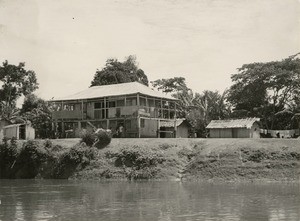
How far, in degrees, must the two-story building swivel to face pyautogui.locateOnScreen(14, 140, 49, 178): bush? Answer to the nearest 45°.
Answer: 0° — it already faces it

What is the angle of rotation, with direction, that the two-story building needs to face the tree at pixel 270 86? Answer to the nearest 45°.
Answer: approximately 135° to its left

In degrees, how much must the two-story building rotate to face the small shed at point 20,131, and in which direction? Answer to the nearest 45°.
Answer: approximately 45° to its right

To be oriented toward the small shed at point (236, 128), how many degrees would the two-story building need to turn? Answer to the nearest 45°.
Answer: approximately 135° to its left

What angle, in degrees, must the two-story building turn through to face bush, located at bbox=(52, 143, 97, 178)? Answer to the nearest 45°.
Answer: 0° — it already faces it

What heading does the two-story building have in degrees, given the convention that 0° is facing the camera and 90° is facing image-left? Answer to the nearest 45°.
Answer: approximately 45°
